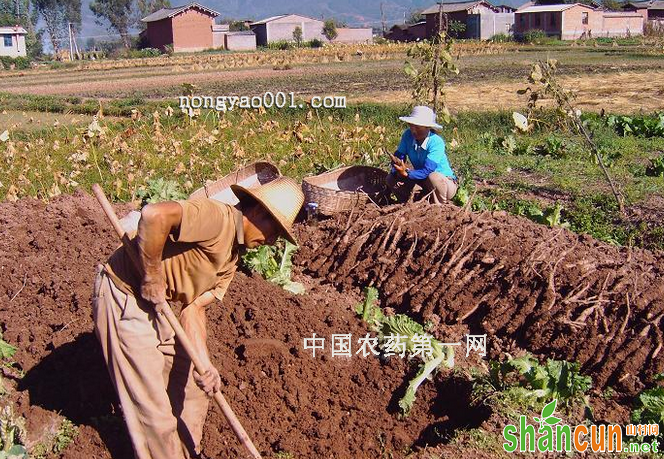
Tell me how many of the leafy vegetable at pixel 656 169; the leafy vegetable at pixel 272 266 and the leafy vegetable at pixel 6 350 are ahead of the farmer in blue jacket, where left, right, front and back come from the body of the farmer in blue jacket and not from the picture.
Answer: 2

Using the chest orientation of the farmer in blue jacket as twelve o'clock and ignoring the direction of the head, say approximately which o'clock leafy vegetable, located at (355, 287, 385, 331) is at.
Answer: The leafy vegetable is roughly at 11 o'clock from the farmer in blue jacket.

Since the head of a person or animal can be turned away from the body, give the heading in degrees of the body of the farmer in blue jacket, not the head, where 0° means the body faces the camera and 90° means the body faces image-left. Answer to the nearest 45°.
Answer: approximately 45°

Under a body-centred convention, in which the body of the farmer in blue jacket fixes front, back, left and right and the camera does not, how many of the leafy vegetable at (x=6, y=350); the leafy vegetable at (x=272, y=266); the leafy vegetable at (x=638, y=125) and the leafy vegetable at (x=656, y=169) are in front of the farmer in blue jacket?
2

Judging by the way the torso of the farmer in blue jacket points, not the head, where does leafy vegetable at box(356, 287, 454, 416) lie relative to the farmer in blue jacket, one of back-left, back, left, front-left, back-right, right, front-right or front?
front-left

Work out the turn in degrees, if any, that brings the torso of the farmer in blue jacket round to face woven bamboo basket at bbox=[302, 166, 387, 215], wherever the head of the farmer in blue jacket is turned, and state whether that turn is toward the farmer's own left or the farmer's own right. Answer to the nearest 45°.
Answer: approximately 90° to the farmer's own right

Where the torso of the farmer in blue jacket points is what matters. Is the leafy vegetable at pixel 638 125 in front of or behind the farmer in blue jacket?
behind

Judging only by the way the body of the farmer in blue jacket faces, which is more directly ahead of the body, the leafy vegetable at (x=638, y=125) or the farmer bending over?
the farmer bending over

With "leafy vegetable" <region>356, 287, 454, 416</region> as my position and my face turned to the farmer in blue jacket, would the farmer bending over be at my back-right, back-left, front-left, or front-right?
back-left

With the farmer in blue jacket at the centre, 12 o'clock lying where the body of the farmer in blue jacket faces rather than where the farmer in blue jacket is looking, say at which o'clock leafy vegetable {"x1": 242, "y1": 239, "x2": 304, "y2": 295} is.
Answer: The leafy vegetable is roughly at 12 o'clock from the farmer in blue jacket.
